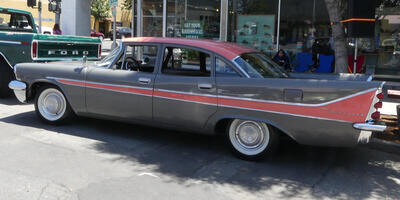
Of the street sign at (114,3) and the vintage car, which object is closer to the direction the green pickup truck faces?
the street sign

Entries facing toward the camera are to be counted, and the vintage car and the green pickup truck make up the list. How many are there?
0

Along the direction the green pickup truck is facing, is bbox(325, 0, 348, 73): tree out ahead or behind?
behind

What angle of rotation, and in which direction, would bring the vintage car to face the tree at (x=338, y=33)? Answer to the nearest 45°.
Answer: approximately 135° to its right

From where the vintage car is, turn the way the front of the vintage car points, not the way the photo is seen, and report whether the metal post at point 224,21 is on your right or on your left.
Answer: on your right

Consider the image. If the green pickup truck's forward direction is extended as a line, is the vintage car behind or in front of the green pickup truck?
behind

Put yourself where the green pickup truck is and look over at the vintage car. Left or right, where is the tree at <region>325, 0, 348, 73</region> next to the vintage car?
left

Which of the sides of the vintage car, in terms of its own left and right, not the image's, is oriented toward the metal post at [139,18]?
right

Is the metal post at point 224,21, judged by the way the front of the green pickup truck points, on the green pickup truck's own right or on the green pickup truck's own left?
on the green pickup truck's own right

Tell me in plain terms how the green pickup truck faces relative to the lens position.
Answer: facing away from the viewer and to the left of the viewer

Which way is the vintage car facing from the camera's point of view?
to the viewer's left
